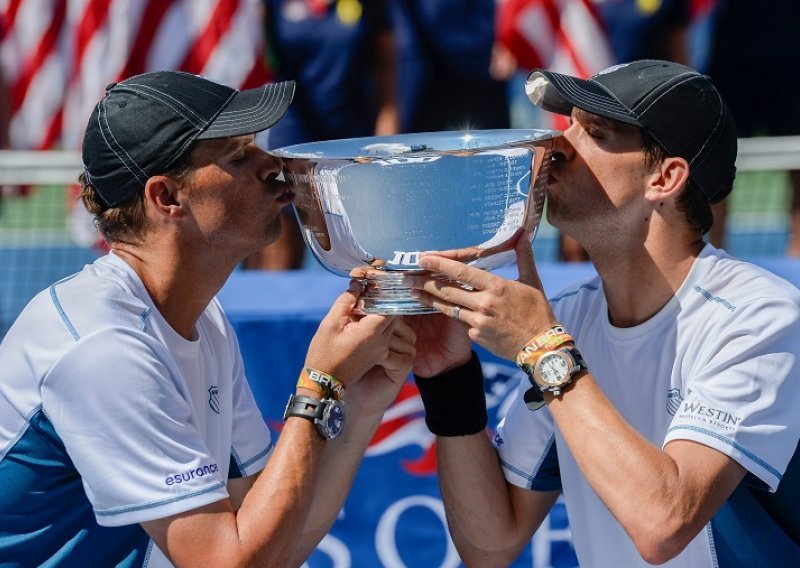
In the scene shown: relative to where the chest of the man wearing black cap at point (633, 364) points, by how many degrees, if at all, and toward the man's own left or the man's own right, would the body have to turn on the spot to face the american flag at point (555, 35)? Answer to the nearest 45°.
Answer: approximately 135° to the man's own right

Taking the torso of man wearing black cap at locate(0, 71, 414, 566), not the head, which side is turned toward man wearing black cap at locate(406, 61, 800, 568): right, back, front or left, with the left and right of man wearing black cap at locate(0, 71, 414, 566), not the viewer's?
front

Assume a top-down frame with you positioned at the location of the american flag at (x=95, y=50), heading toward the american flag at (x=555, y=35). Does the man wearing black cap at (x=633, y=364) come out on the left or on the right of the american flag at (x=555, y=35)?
right

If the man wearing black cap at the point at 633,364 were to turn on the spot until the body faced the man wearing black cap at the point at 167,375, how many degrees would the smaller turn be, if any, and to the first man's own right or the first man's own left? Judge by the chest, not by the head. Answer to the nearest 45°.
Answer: approximately 45° to the first man's own right

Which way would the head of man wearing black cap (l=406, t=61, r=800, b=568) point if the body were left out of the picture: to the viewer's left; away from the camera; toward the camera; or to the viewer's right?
to the viewer's left

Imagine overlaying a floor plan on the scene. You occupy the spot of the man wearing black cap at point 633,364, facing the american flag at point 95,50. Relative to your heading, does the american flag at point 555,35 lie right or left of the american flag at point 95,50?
right

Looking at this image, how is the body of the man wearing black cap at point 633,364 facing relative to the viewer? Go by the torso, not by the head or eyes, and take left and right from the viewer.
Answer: facing the viewer and to the left of the viewer

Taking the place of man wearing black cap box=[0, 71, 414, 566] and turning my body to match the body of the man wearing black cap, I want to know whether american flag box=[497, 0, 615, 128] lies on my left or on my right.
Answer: on my left

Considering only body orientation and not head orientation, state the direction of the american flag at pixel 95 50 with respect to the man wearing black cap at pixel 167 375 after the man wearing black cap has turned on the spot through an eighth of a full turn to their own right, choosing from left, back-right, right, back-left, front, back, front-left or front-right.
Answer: back-left

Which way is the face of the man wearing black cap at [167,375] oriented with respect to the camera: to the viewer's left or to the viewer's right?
to the viewer's right

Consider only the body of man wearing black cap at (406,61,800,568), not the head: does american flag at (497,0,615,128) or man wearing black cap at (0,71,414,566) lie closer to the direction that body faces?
the man wearing black cap

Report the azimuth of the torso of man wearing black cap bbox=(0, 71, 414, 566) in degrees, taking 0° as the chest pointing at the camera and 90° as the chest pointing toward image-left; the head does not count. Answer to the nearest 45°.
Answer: approximately 270°

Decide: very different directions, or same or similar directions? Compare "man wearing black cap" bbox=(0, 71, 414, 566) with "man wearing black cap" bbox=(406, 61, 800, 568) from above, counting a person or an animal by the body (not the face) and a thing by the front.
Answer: very different directions
